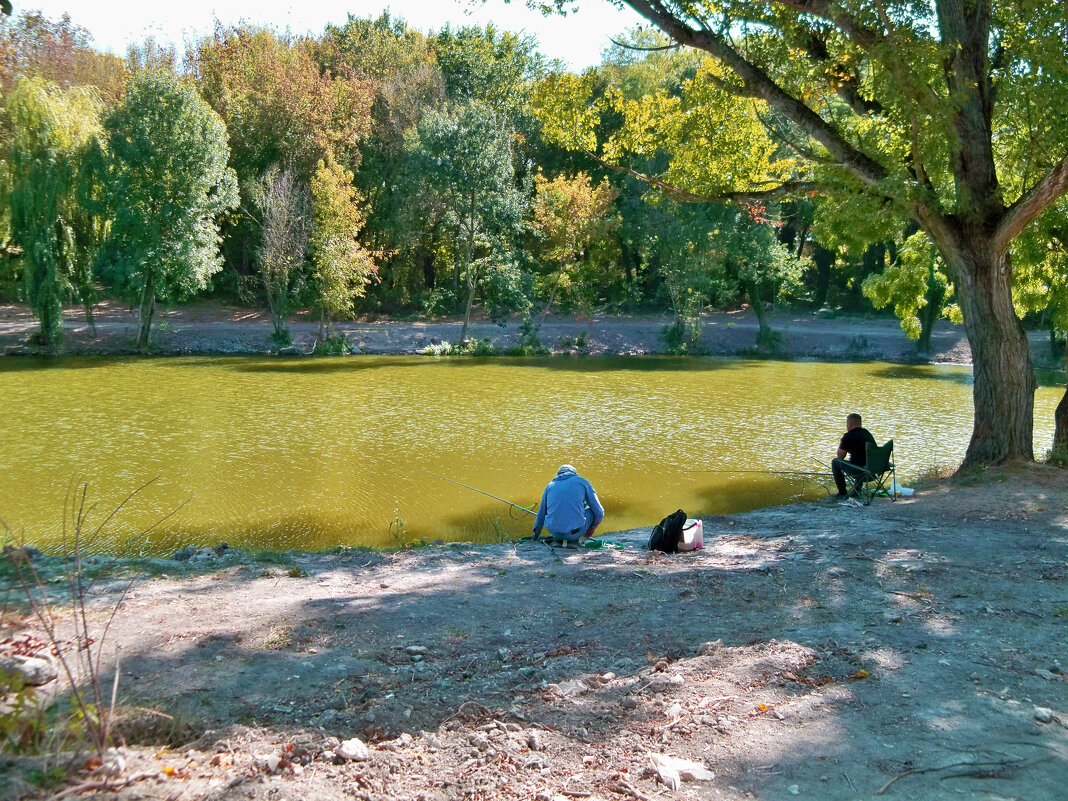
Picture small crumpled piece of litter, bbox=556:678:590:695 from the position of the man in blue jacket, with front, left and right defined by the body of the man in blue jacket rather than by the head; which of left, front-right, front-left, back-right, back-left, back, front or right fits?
back

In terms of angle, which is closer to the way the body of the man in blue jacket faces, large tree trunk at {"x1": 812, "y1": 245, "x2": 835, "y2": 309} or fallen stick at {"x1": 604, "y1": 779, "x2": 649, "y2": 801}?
the large tree trunk

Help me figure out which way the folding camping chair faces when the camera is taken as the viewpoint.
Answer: facing away from the viewer and to the left of the viewer

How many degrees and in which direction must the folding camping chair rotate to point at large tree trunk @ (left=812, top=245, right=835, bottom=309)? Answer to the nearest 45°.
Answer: approximately 45° to its right

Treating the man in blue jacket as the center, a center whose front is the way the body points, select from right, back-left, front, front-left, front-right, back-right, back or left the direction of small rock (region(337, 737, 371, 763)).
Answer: back

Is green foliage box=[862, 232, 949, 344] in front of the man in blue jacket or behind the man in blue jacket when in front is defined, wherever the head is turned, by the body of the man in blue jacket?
in front

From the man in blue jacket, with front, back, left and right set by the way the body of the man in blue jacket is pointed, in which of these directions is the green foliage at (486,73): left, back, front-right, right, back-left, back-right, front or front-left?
front

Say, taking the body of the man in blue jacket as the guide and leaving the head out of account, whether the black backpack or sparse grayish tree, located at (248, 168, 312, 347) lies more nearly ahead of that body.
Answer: the sparse grayish tree

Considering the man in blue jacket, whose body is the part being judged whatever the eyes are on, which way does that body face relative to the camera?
away from the camera

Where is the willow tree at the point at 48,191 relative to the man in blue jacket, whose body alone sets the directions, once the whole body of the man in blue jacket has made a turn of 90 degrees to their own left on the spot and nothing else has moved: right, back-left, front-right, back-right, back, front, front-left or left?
front-right

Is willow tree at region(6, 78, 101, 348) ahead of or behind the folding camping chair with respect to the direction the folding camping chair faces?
ahead

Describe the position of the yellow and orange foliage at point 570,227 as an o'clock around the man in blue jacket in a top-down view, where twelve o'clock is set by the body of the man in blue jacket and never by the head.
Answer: The yellow and orange foliage is roughly at 12 o'clock from the man in blue jacket.

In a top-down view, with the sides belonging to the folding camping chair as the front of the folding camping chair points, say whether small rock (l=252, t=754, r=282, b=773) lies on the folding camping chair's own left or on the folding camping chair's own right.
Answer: on the folding camping chair's own left

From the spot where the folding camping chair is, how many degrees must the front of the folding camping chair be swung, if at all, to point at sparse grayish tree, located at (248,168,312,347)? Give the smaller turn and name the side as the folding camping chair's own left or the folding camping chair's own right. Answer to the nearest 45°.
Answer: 0° — it already faces it

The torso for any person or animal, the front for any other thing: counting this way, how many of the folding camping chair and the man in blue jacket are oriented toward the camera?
0
